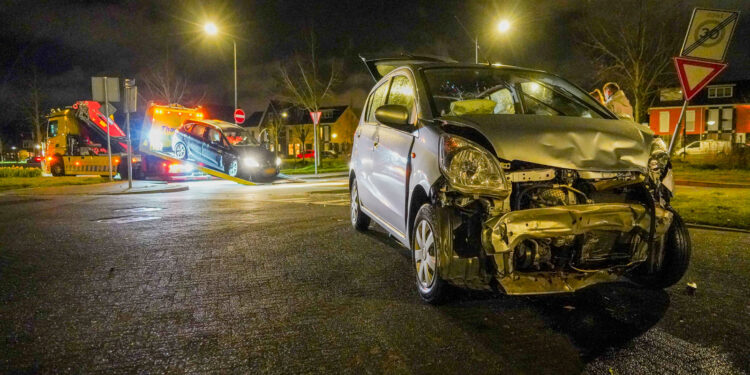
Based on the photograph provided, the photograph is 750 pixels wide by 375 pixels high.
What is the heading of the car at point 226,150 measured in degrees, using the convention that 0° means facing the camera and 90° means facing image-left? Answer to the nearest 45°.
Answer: approximately 315°

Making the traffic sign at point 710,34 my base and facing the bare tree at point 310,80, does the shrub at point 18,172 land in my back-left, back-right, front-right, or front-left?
front-left

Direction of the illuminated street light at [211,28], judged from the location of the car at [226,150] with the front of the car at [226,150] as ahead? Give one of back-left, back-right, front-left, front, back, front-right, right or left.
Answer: back-left

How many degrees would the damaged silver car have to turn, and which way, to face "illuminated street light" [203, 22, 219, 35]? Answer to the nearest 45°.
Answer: approximately 180°

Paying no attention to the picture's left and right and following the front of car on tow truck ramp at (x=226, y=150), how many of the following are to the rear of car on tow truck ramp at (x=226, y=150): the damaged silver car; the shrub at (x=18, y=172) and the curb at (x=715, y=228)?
1

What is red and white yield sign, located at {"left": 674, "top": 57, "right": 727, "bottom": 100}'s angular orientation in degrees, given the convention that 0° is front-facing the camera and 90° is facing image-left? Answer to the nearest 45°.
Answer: approximately 0°

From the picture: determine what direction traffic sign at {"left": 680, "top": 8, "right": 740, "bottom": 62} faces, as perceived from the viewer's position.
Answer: facing the viewer

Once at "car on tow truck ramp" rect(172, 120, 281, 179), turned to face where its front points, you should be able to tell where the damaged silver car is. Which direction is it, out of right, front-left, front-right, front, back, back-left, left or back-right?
front-right

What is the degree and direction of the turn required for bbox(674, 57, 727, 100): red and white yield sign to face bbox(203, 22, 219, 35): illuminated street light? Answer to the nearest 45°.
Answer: approximately 135° to its right

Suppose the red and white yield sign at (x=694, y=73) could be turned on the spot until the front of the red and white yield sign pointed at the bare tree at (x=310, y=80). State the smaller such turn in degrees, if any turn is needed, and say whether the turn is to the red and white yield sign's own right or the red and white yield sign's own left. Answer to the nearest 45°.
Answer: approximately 135° to the red and white yield sign's own right

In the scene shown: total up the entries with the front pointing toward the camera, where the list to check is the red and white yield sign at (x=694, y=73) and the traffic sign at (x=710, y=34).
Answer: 2

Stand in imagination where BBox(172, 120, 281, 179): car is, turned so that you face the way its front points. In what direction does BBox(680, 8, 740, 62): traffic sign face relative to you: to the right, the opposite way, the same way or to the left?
to the right

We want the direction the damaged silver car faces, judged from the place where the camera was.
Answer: facing the viewer and to the right of the viewer

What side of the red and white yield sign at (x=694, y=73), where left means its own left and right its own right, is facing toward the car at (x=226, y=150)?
right

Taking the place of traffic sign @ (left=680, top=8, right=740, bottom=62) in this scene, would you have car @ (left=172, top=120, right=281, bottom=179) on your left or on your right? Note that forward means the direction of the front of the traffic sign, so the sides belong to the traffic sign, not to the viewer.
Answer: on your right

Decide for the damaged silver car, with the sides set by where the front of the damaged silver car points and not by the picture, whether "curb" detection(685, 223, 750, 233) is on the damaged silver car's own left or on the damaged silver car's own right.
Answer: on the damaged silver car's own left

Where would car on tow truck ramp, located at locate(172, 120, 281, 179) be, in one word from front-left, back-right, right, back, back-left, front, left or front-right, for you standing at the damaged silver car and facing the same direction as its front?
back

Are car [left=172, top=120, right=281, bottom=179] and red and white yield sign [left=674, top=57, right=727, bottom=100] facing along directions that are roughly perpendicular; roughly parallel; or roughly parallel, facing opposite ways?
roughly perpendicular

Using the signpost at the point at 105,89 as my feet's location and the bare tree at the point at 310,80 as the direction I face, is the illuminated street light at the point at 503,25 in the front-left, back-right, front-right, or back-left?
front-right

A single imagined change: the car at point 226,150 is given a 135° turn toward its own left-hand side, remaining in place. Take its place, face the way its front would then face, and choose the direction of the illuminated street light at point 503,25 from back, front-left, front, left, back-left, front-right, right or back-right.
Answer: right

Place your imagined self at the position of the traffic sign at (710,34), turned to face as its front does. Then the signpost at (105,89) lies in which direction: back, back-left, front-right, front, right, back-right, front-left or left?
right

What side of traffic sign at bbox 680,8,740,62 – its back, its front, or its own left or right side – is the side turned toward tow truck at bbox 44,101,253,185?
right
